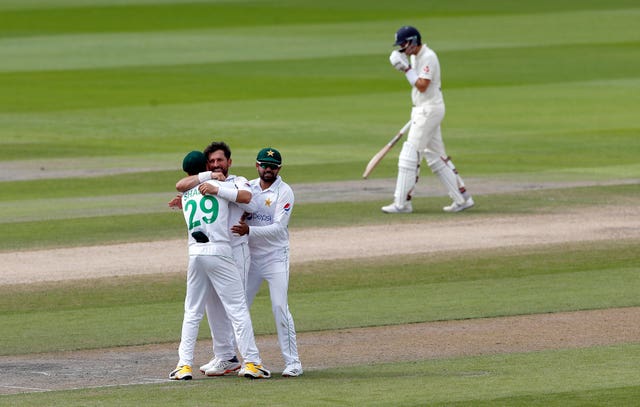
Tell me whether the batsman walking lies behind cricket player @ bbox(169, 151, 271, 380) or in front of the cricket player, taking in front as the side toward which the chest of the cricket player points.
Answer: in front

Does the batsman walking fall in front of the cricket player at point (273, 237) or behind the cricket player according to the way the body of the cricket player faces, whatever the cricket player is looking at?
behind

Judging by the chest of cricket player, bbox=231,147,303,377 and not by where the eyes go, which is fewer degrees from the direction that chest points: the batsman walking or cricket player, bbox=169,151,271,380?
the cricket player

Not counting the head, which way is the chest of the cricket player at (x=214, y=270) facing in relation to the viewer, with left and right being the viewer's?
facing away from the viewer

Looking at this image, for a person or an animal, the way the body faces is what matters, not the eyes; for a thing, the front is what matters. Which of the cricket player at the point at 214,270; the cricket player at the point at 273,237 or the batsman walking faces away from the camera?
the cricket player at the point at 214,270
